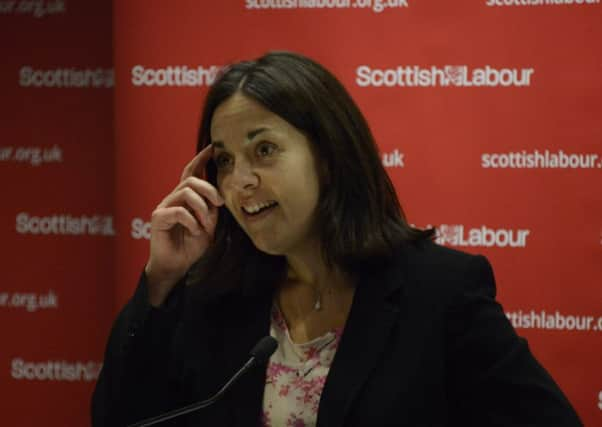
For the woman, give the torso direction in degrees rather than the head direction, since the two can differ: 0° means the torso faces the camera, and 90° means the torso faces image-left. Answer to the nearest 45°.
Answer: approximately 45°
